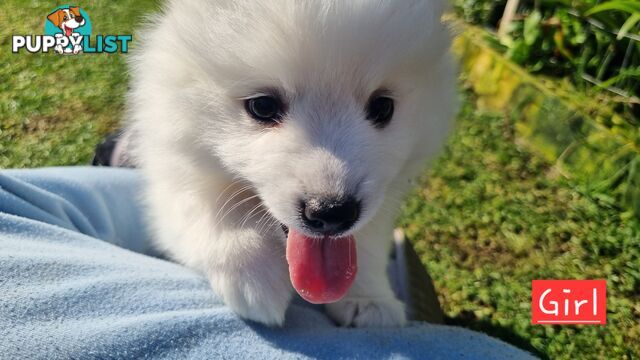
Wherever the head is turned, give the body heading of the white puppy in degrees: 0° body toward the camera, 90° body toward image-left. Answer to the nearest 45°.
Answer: approximately 0°
